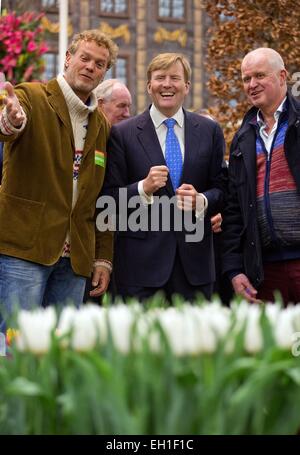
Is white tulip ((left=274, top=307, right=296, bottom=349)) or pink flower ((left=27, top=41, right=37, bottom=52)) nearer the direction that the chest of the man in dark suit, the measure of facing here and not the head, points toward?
the white tulip

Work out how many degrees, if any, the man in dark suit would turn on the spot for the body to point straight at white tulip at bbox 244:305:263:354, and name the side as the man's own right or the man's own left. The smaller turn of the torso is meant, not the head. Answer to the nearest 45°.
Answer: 0° — they already face it

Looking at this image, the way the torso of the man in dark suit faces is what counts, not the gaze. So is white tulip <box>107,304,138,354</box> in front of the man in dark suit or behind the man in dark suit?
in front

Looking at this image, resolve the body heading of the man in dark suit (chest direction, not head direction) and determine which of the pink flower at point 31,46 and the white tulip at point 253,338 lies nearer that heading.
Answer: the white tulip

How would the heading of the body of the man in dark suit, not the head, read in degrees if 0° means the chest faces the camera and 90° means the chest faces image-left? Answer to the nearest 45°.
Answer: approximately 0°

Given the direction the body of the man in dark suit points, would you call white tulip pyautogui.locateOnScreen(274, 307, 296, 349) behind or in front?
in front
